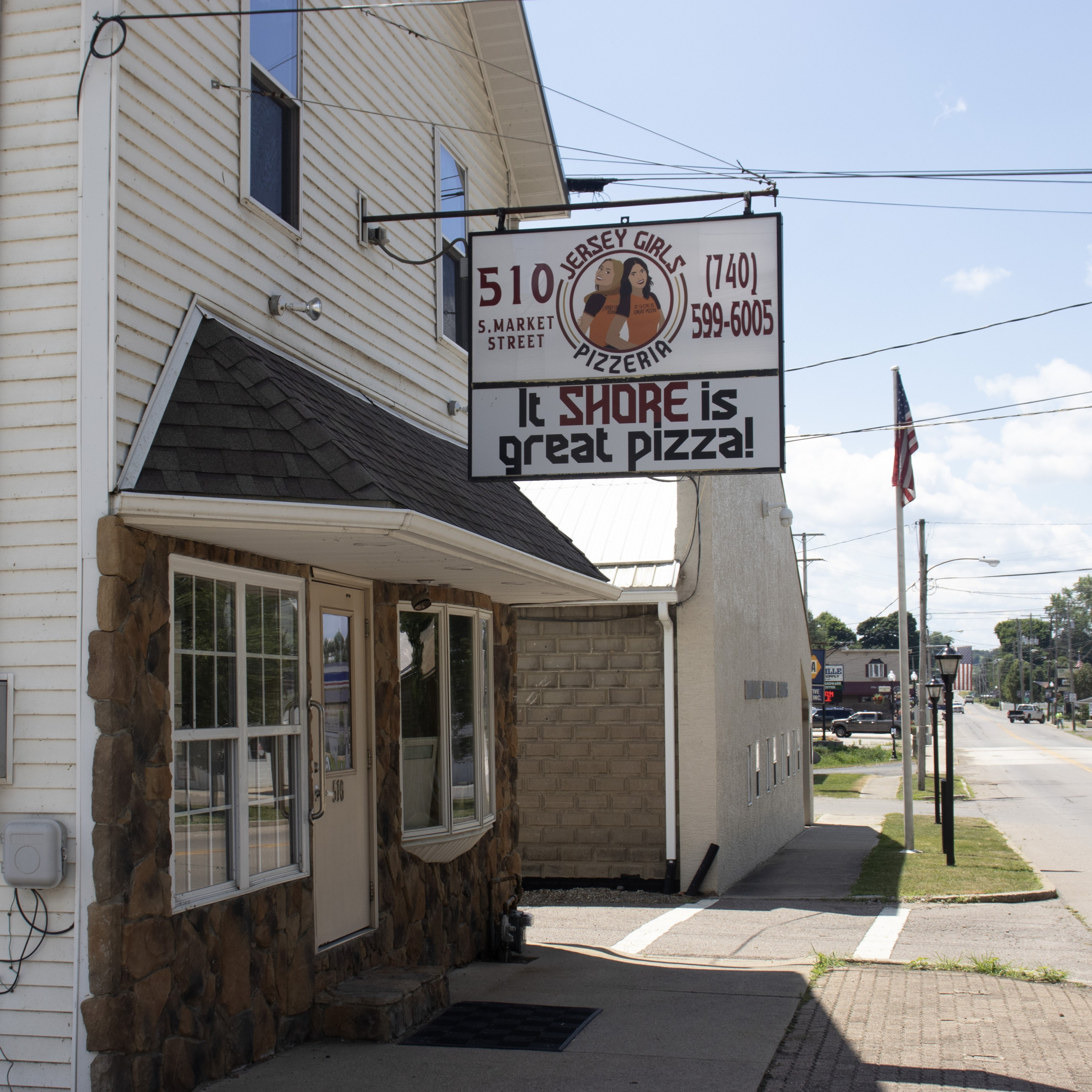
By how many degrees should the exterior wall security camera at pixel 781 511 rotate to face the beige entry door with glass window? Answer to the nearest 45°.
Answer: approximately 90° to its right

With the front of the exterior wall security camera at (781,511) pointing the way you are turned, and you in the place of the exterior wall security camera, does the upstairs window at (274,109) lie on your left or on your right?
on your right

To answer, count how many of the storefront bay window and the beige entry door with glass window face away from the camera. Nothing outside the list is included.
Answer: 0

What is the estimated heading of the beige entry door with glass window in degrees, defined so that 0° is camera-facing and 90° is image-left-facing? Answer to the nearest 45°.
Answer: approximately 315°

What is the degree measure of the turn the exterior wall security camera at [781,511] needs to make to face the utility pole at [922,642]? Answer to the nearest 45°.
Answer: approximately 90° to its left

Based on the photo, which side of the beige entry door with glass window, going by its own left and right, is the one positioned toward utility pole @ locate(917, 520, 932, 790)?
left

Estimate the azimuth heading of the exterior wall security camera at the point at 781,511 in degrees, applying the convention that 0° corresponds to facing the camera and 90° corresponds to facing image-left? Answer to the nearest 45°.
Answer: approximately 270°

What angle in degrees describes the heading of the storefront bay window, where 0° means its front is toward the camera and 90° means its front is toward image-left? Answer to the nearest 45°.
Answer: approximately 315°

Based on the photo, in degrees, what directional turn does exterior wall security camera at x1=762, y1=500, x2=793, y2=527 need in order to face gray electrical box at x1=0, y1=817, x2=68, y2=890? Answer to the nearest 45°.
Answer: approximately 90° to its right

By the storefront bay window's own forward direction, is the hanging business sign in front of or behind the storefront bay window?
in front

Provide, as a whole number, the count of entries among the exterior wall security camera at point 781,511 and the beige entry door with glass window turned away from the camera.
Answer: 0
